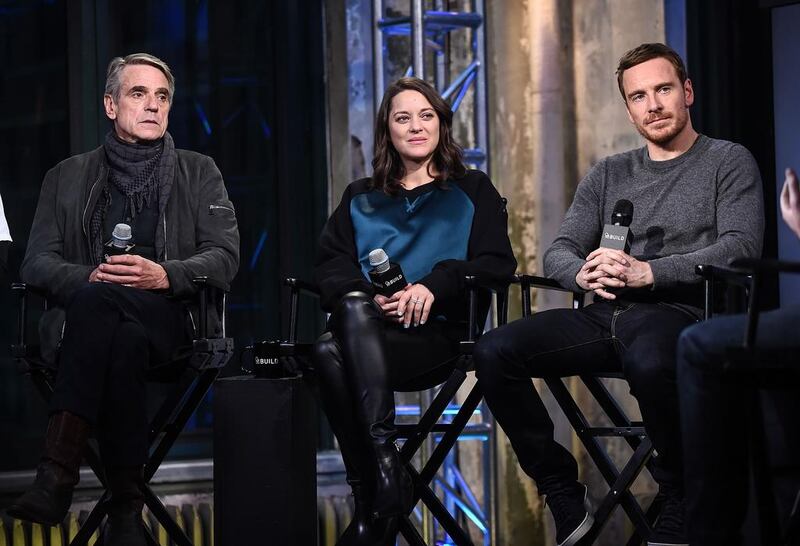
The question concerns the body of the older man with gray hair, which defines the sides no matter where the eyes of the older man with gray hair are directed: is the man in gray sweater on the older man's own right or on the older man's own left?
on the older man's own left

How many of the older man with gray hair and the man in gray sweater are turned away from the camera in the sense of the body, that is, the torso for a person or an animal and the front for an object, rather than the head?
0

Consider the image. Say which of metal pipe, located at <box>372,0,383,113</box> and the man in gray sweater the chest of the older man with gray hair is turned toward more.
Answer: the man in gray sweater

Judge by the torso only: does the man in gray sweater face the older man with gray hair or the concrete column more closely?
the older man with gray hair

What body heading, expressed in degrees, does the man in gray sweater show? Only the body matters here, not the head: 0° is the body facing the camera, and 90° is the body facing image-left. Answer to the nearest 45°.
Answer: approximately 45°

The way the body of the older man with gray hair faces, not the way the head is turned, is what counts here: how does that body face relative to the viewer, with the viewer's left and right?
facing the viewer

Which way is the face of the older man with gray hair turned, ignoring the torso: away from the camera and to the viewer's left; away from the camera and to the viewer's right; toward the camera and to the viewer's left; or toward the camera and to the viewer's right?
toward the camera and to the viewer's right

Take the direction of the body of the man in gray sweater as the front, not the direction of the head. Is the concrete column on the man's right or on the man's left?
on the man's right
